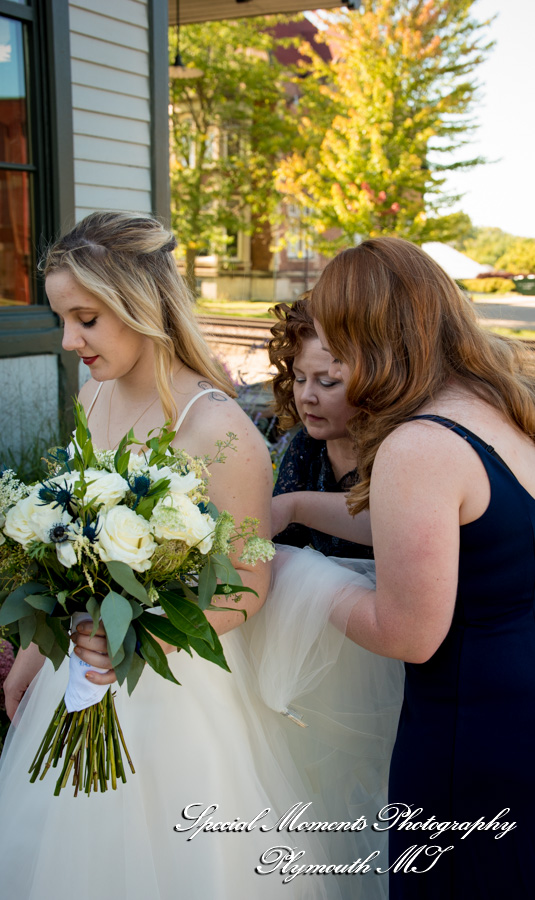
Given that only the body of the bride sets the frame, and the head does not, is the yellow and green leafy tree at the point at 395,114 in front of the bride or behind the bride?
behind

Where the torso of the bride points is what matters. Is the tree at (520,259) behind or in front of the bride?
behind

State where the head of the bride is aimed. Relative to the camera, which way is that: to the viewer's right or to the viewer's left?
to the viewer's left

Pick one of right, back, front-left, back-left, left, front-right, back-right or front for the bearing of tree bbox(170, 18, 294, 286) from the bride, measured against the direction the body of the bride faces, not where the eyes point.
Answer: back-right

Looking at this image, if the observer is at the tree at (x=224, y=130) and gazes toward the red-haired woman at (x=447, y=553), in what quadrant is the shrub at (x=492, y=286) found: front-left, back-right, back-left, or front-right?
back-left
